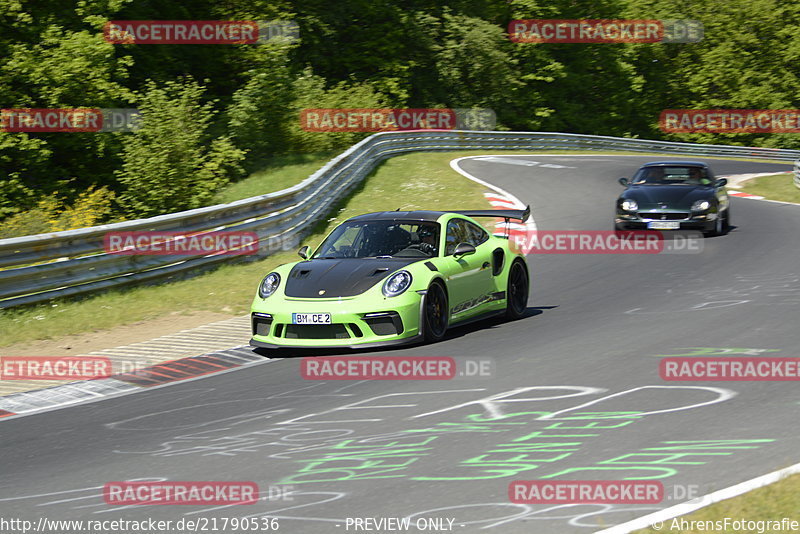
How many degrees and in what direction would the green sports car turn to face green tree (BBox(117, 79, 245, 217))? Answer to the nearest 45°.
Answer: approximately 135° to its right

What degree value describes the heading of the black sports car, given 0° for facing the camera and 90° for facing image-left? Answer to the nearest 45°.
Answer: approximately 0°

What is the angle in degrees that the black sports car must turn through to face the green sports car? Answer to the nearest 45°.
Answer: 0° — it already faces it

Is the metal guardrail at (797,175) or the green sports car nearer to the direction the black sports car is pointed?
the green sports car

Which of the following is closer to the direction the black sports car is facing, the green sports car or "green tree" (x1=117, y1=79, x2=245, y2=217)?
the green sports car

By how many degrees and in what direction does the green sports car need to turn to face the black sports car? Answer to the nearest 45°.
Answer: approximately 180°

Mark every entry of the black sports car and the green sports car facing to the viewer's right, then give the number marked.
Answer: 0

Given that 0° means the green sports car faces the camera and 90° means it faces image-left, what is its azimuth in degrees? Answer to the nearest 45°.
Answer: approximately 45°
